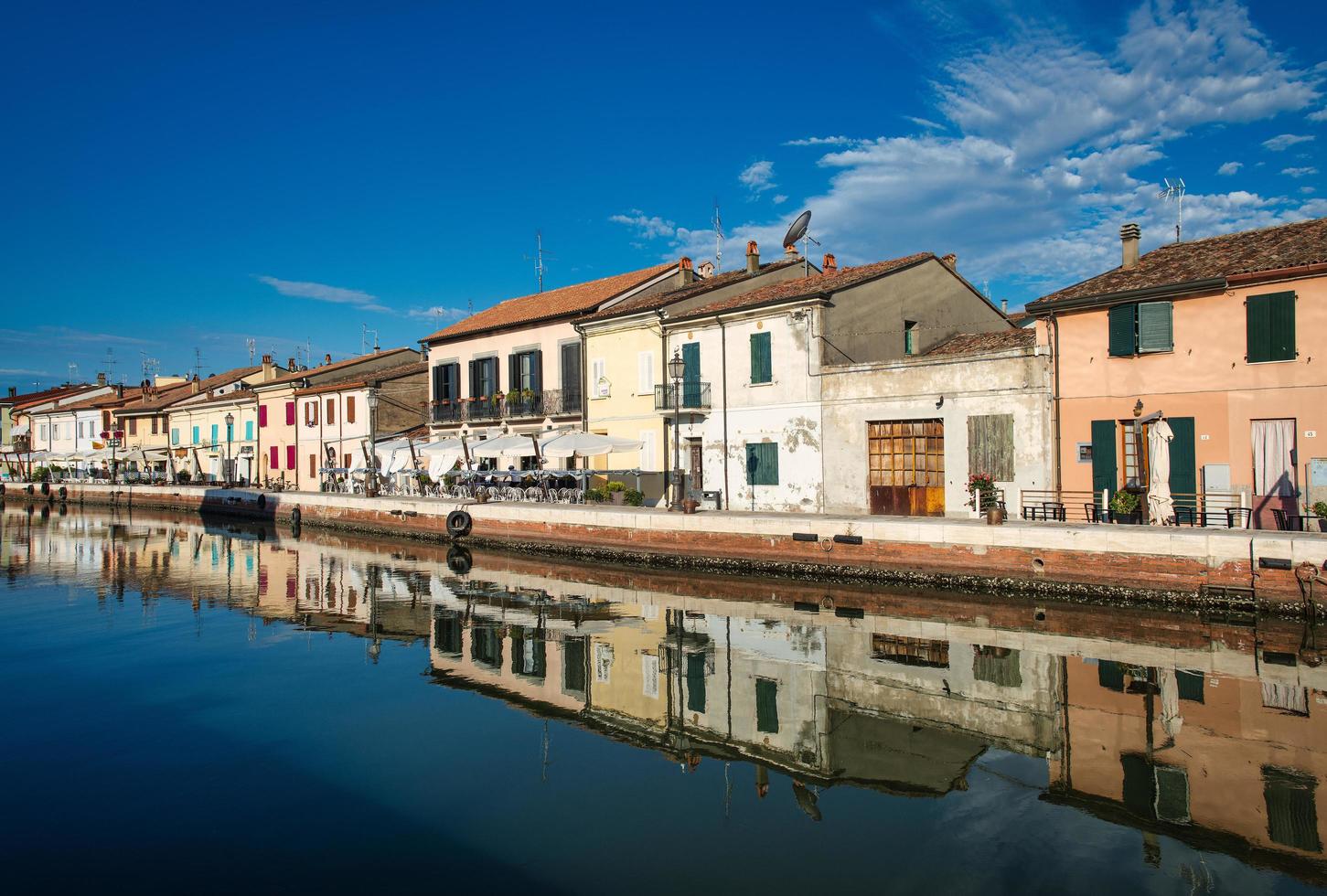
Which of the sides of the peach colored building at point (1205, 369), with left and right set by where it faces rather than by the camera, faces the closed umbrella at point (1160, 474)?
front

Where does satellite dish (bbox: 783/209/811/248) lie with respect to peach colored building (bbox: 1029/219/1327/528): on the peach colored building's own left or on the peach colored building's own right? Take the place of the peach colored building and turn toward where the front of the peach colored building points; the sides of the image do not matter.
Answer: on the peach colored building's own right

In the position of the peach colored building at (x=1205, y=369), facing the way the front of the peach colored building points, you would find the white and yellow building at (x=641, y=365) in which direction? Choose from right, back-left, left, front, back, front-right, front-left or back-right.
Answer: front-right

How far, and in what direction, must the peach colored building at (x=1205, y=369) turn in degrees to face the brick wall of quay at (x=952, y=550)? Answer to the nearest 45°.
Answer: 0° — it already faces it

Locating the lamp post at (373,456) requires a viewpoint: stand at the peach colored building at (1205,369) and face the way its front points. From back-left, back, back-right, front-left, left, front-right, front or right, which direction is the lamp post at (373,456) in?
front-right

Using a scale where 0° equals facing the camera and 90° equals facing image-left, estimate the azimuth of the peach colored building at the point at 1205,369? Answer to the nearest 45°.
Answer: approximately 45°

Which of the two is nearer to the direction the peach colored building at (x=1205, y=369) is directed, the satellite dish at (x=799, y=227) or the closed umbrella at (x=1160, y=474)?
the closed umbrella
